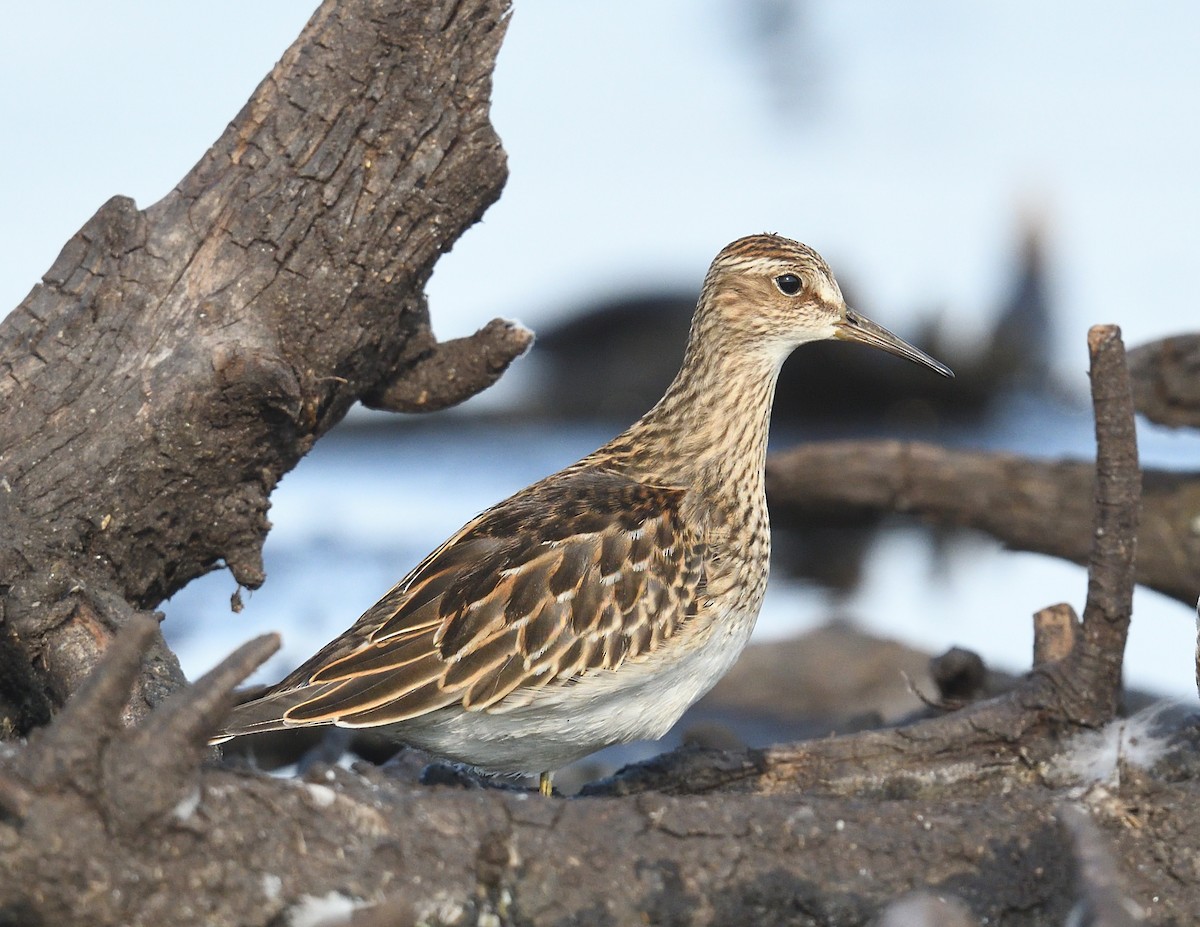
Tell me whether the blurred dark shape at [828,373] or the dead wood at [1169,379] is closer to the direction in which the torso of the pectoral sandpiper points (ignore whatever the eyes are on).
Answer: the dead wood

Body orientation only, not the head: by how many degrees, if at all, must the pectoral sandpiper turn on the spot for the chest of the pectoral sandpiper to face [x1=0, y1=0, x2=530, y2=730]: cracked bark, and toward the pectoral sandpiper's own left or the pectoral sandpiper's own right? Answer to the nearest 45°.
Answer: approximately 180°

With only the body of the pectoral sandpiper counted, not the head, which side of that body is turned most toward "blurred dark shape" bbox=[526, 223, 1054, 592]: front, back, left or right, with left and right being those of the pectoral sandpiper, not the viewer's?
left

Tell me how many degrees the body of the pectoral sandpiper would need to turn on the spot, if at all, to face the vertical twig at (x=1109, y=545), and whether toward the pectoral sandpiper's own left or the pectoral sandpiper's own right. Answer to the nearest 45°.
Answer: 0° — it already faces it

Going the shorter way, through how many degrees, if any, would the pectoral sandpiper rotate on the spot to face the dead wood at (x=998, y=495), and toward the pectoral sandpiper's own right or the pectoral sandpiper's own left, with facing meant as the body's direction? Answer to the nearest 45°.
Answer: approximately 45° to the pectoral sandpiper's own left

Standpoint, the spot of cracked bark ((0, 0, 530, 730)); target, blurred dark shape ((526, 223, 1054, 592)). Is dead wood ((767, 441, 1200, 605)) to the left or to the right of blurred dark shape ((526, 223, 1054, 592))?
right

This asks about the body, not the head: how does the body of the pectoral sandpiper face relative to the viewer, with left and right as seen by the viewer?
facing to the right of the viewer

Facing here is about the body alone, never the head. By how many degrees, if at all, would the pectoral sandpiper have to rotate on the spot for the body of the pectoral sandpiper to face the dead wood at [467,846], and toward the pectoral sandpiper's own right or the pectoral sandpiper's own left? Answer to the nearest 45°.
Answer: approximately 90° to the pectoral sandpiper's own right
